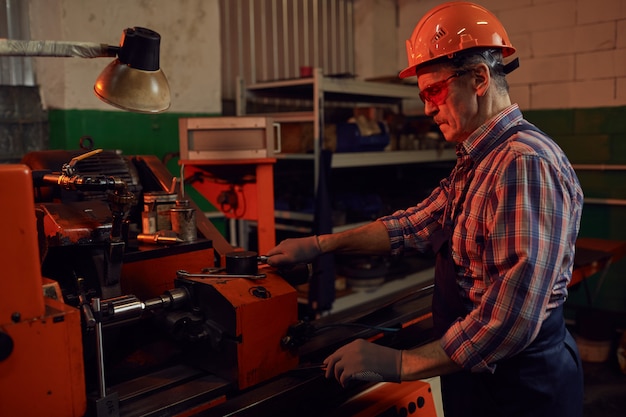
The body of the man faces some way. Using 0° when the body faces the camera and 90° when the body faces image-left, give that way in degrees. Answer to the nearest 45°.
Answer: approximately 90°

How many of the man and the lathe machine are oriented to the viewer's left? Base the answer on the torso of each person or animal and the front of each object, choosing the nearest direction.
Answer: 1

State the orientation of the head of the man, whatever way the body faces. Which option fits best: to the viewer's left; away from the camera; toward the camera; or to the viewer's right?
to the viewer's left

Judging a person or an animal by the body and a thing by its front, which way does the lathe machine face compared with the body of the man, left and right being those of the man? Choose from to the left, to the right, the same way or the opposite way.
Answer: the opposite way

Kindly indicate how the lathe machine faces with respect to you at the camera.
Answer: facing the viewer and to the right of the viewer

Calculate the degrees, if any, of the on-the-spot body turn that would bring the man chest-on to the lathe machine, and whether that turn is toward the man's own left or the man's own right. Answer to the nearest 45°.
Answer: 0° — they already face it

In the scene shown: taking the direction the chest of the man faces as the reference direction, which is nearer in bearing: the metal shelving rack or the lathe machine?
the lathe machine

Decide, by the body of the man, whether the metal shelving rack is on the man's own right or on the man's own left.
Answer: on the man's own right

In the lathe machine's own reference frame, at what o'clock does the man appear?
The man is roughly at 11 o'clock from the lathe machine.
